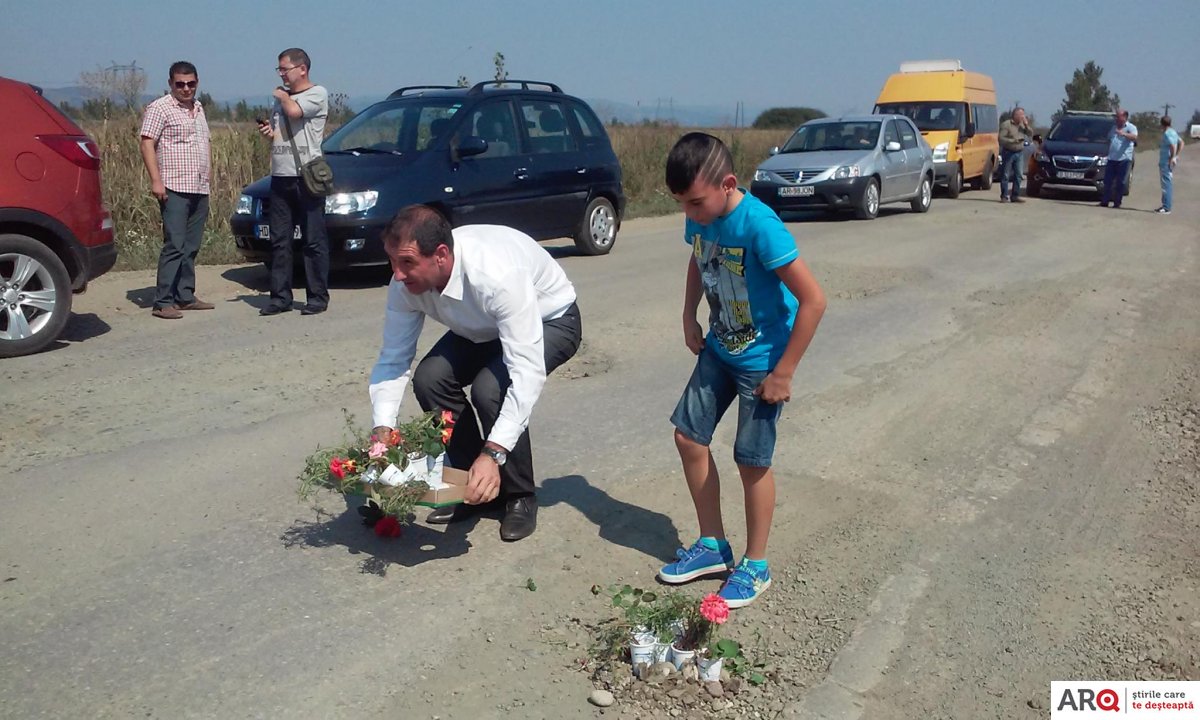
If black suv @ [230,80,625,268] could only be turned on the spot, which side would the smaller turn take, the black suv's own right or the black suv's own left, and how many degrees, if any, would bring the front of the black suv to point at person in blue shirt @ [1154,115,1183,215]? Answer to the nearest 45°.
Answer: approximately 180°

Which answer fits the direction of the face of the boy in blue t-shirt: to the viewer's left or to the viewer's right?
to the viewer's left

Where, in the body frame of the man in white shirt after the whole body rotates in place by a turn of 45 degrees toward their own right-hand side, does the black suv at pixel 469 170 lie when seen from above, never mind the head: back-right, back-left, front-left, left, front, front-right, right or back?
right

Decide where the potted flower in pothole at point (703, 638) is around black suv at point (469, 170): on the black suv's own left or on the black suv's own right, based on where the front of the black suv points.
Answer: on the black suv's own left

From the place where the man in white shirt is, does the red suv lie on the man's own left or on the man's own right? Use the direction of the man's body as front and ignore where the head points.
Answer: on the man's own right

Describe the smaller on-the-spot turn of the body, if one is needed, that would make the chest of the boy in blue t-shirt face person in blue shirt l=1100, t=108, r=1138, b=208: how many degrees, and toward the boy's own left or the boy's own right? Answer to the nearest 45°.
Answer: approximately 135° to the boy's own right

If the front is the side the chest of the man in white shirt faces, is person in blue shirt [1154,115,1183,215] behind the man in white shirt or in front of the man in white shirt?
behind
